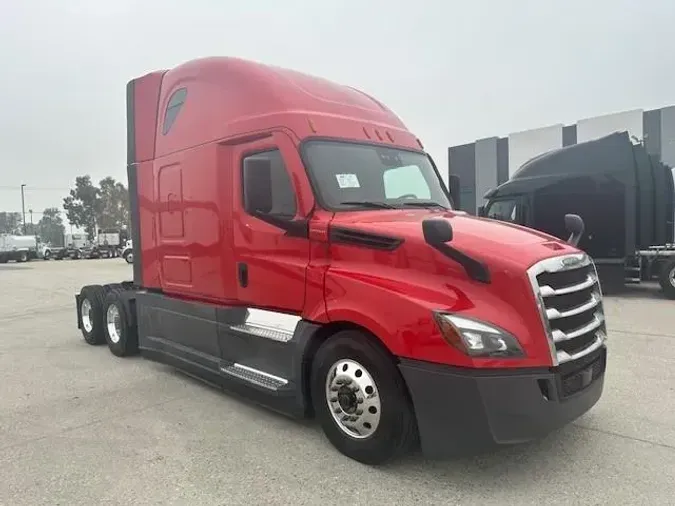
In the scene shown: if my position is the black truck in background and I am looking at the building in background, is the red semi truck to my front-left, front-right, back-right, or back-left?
back-left

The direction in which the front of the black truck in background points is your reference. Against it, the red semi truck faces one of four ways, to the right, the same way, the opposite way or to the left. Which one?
the opposite way

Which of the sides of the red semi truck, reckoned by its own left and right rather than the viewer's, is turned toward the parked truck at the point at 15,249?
back

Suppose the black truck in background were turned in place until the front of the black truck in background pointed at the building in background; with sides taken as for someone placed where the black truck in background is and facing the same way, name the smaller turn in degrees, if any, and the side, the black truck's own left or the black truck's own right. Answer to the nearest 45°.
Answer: approximately 90° to the black truck's own right

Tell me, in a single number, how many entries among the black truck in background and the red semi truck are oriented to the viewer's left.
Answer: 1

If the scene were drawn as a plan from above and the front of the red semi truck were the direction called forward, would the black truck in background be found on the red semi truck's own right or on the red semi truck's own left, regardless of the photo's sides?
on the red semi truck's own left

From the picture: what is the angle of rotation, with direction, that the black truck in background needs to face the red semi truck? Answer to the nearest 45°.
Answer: approximately 90° to its left

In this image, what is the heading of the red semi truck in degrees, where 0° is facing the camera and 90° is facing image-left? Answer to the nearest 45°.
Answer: approximately 315°

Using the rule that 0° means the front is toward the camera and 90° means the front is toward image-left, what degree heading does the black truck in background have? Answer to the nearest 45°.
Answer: approximately 90°
